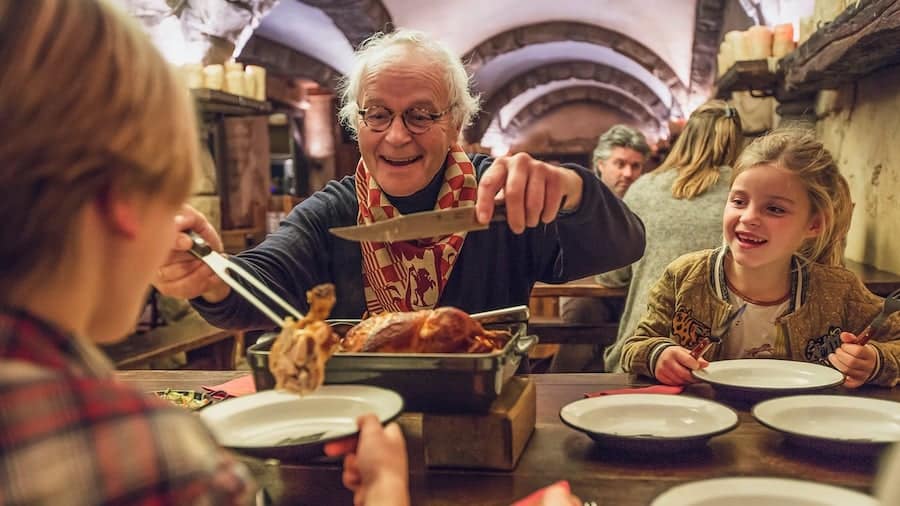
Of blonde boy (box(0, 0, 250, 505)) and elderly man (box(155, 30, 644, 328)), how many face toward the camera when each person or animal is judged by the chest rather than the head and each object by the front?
1

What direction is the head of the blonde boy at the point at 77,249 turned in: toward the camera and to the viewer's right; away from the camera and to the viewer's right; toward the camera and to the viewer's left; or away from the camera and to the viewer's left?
away from the camera and to the viewer's right

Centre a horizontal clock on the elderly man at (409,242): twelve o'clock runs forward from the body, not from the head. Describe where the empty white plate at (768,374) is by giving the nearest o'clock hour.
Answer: The empty white plate is roughly at 10 o'clock from the elderly man.

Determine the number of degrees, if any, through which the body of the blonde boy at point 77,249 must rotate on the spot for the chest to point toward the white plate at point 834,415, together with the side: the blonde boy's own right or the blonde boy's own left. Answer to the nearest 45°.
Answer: approximately 45° to the blonde boy's own right

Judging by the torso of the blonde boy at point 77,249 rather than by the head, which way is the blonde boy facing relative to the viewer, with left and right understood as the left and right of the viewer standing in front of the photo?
facing away from the viewer and to the right of the viewer

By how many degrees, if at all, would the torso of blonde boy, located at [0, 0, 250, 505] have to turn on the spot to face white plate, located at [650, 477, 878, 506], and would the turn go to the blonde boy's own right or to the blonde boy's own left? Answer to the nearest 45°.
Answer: approximately 45° to the blonde boy's own right

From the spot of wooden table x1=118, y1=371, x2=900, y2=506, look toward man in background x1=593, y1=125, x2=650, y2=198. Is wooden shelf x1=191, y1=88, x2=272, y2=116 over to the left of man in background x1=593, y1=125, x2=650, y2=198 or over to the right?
left

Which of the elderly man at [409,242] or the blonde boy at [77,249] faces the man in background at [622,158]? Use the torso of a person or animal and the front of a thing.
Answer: the blonde boy

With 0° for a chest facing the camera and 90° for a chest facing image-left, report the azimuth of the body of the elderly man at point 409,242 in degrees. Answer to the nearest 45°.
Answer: approximately 0°

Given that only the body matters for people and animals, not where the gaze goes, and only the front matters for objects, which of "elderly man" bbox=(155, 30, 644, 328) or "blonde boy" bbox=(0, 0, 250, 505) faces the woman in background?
the blonde boy

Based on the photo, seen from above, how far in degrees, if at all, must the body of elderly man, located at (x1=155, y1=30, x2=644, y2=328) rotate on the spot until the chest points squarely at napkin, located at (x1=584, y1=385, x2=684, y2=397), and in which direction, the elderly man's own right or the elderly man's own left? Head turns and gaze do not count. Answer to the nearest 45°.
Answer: approximately 45° to the elderly man's own left

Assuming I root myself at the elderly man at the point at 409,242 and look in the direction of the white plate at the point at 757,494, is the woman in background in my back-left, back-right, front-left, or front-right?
back-left
